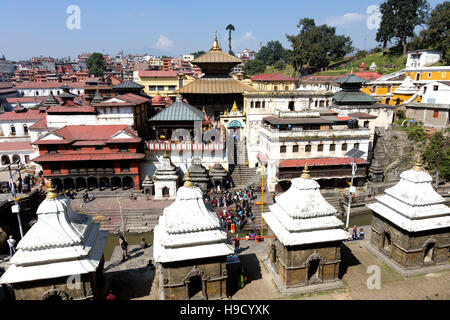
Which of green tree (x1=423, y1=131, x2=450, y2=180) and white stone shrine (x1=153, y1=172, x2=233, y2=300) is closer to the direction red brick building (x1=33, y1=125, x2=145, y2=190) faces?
the white stone shrine

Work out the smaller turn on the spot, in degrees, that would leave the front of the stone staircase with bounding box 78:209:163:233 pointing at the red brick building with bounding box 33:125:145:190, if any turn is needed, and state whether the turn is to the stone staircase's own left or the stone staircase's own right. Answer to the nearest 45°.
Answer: approximately 135° to the stone staircase's own right

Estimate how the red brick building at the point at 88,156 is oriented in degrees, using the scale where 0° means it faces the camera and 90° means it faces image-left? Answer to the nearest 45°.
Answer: approximately 0°

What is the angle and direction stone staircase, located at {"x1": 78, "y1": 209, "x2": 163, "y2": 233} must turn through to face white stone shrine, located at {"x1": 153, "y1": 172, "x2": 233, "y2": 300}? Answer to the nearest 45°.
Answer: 0° — it already faces it

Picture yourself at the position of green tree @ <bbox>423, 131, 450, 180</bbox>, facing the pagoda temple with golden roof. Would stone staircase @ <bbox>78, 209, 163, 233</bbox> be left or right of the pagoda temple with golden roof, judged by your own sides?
left

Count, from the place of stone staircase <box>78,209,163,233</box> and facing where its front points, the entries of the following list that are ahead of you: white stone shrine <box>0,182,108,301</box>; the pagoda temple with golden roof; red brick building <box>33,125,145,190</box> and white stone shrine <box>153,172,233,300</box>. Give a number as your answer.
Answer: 2

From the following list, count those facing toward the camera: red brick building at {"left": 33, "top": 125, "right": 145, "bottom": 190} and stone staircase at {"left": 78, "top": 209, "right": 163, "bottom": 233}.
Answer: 2
